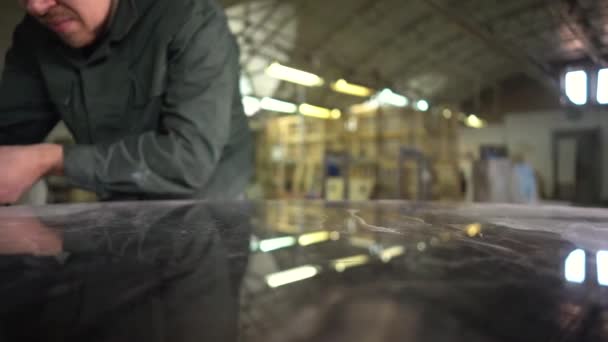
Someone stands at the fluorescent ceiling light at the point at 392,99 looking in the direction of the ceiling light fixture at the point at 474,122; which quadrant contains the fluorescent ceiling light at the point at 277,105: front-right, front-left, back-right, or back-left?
back-left

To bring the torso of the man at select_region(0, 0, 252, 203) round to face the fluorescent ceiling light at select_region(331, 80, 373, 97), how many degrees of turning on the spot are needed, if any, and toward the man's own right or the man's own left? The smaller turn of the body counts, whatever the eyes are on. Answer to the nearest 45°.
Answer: approximately 180°

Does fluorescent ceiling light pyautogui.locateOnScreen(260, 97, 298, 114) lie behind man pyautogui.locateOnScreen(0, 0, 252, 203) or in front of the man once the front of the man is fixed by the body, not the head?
behind

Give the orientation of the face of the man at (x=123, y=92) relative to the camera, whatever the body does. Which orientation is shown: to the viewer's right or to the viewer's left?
to the viewer's left

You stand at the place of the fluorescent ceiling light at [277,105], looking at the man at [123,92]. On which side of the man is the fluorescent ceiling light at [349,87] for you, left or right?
left

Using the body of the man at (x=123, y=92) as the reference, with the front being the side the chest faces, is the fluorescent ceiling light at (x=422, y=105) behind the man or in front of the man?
behind

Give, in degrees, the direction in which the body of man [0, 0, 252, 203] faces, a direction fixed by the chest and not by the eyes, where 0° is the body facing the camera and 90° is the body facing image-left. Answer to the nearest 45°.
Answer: approximately 45°

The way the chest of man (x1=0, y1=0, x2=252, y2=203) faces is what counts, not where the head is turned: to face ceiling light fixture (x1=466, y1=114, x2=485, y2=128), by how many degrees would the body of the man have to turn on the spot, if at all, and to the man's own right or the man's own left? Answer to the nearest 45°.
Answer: approximately 180°

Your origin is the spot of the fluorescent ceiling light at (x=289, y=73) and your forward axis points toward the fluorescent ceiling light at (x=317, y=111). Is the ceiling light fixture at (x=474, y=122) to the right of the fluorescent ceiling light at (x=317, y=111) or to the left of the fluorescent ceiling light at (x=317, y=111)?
right
